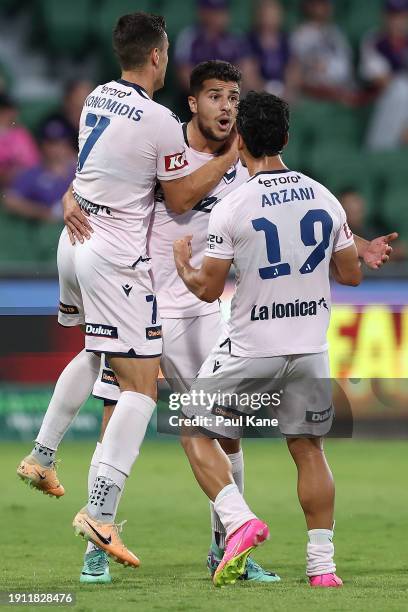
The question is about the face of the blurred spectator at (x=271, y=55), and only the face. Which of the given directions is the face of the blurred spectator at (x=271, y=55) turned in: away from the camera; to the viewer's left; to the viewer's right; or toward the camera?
toward the camera

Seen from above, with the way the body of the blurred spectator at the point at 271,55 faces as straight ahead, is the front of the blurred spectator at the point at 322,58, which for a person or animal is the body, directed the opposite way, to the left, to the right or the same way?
the same way

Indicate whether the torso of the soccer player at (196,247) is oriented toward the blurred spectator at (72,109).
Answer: no

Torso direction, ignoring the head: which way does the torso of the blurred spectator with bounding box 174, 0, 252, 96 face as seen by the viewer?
toward the camera

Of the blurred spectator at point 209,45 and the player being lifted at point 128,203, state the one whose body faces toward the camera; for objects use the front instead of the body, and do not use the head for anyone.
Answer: the blurred spectator

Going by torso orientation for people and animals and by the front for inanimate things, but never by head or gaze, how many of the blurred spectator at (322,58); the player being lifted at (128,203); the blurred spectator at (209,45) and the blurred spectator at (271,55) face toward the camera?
3

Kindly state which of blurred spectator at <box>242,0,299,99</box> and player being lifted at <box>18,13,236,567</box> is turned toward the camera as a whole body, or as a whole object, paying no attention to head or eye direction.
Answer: the blurred spectator

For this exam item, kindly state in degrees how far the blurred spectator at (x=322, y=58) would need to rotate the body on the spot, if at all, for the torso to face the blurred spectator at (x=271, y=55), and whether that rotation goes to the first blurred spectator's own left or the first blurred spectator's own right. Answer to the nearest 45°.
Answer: approximately 45° to the first blurred spectator's own right

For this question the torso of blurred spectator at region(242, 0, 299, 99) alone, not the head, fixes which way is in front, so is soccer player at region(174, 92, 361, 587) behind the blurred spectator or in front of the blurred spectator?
in front

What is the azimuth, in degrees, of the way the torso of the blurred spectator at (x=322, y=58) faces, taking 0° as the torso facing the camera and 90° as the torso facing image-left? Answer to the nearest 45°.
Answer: approximately 0°

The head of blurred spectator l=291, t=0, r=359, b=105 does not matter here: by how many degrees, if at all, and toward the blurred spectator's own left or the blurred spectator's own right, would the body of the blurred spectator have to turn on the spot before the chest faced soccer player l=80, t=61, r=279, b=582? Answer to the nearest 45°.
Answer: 0° — they already face them

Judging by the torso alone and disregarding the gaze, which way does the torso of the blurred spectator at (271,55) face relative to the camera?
toward the camera

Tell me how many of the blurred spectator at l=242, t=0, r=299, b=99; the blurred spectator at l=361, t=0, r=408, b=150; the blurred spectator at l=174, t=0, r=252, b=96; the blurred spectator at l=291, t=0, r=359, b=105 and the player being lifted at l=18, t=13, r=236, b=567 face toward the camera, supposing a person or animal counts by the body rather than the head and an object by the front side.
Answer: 4

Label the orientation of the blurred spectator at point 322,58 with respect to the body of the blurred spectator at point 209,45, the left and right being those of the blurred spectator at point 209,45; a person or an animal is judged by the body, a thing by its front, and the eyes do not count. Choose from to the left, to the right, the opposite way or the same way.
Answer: the same way

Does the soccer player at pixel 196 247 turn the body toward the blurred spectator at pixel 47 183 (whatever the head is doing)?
no

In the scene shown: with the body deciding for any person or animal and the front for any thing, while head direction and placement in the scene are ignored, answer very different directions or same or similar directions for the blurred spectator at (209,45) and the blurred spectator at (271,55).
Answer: same or similar directions

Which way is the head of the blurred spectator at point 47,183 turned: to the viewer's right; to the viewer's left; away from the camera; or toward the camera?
toward the camera

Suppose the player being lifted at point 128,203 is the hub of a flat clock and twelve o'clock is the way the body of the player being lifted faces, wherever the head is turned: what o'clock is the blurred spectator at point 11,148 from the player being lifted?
The blurred spectator is roughly at 10 o'clock from the player being lifted.

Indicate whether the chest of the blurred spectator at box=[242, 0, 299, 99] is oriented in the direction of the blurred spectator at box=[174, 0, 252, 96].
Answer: no

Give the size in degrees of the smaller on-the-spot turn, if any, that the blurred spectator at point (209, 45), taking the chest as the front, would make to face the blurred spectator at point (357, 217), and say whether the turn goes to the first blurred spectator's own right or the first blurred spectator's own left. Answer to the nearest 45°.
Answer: approximately 45° to the first blurred spectator's own left

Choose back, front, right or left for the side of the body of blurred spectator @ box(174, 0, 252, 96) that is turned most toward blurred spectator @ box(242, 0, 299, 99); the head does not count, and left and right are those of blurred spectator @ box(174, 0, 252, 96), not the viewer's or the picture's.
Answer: left

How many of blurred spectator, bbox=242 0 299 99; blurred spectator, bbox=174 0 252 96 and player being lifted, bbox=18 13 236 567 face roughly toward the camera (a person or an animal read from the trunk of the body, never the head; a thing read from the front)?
2
